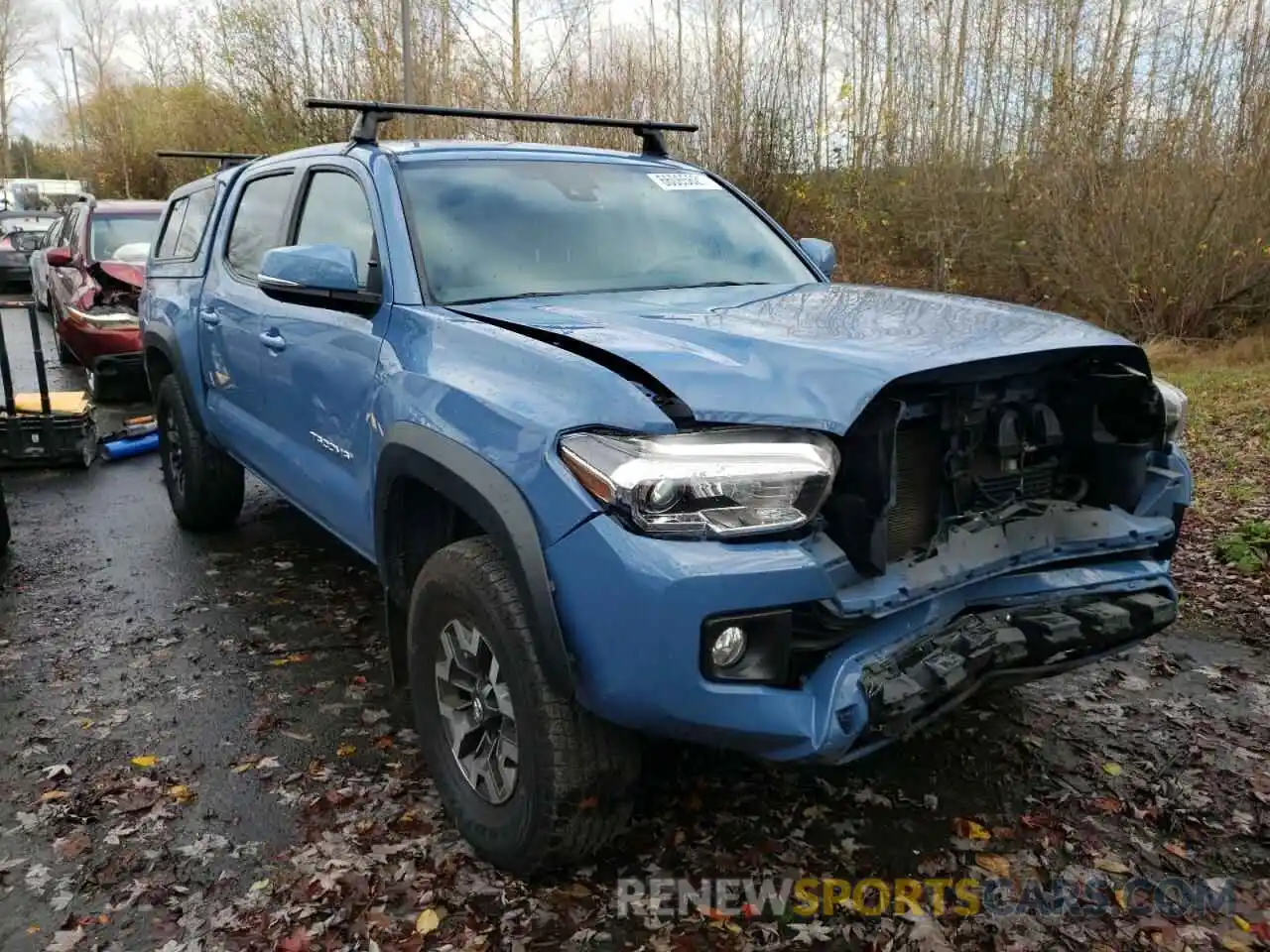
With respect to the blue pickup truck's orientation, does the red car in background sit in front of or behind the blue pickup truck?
behind

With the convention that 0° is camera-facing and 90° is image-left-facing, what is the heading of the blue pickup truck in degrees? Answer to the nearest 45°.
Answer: approximately 315°

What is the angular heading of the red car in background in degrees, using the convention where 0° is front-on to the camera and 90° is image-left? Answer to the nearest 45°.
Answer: approximately 315°
